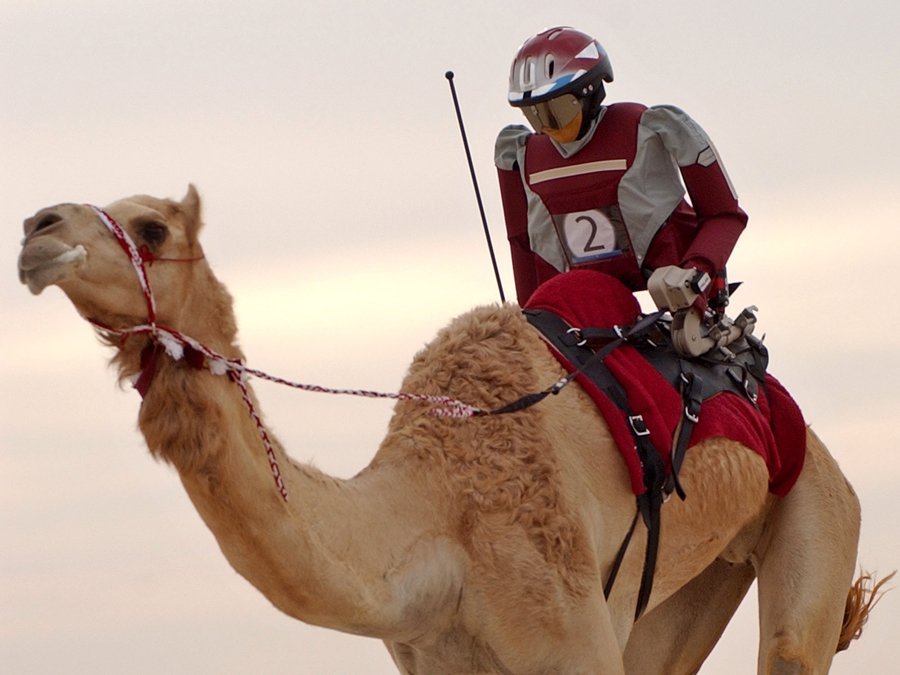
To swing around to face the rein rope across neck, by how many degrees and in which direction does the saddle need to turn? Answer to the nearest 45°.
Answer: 0° — it already faces it

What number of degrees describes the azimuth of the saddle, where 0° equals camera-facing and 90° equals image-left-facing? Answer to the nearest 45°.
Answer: approximately 45°
